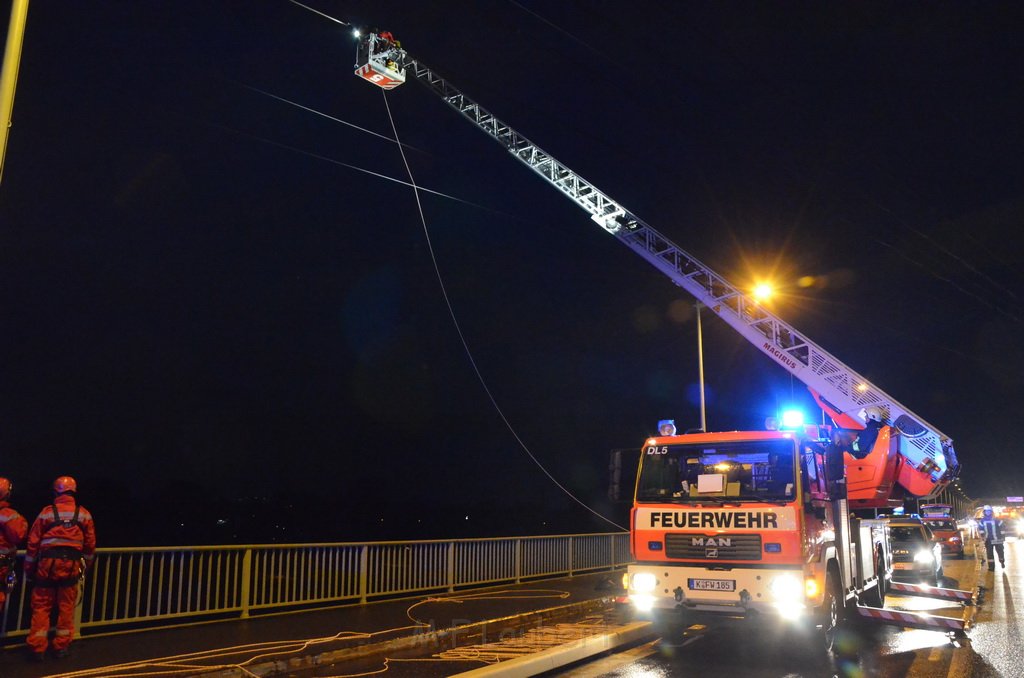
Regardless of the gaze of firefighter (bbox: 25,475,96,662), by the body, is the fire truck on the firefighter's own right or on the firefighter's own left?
on the firefighter's own right

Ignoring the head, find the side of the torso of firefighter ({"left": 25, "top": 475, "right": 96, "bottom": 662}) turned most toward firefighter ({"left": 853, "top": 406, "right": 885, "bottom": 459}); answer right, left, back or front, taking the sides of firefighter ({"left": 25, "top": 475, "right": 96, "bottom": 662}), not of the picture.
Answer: right

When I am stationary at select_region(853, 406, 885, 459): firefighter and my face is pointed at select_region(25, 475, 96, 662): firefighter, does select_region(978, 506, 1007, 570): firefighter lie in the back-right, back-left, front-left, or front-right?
back-right

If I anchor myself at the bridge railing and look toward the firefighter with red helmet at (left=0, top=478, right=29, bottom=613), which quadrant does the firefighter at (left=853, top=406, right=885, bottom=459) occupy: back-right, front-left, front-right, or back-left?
back-left

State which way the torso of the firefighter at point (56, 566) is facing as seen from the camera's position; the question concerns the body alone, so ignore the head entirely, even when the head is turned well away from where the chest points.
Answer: away from the camera
